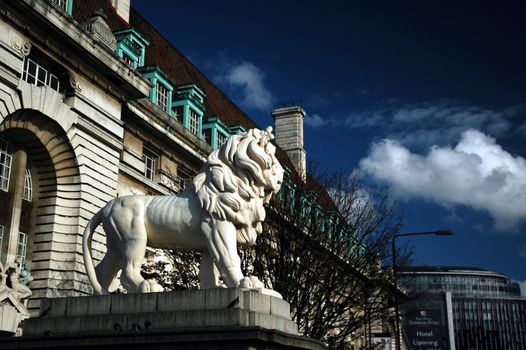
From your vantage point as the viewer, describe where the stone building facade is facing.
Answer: facing the viewer and to the right of the viewer

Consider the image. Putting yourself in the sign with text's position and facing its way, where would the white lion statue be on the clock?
The white lion statue is roughly at 12 o'clock from the sign with text.

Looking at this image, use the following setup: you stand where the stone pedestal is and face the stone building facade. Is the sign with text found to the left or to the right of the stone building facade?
right

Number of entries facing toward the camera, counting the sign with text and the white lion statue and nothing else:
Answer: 1

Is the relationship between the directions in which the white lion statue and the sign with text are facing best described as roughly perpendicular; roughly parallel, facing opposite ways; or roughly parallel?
roughly perpendicular

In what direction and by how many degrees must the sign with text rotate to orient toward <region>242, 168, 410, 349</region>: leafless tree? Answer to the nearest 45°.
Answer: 0° — it already faces it

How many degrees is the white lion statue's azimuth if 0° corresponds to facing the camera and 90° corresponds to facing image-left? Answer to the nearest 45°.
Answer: approximately 270°

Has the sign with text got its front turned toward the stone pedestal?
yes

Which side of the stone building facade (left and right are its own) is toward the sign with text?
left
